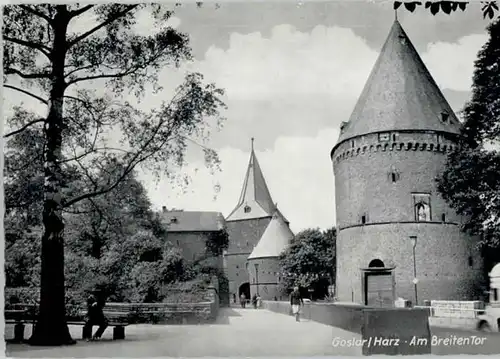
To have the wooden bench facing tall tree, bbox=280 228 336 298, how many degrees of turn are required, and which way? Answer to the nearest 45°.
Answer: approximately 135° to its left

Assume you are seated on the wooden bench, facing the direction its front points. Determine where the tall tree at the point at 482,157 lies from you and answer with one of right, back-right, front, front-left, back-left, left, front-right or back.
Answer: left

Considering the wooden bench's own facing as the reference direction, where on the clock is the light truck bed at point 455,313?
The light truck bed is roughly at 9 o'clock from the wooden bench.

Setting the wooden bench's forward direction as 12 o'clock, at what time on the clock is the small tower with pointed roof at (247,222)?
The small tower with pointed roof is roughly at 6 o'clock from the wooden bench.

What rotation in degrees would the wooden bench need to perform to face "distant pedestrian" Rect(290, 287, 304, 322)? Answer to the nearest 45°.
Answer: approximately 90° to its left

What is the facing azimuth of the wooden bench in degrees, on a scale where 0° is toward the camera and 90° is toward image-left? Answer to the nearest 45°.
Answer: approximately 0°

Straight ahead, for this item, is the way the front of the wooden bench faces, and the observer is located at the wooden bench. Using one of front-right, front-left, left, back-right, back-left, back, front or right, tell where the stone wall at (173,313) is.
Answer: left

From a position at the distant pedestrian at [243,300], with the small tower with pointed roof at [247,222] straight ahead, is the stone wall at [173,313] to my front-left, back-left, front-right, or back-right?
back-left

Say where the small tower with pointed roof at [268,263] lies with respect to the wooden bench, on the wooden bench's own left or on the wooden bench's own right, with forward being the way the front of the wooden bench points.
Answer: on the wooden bench's own left
